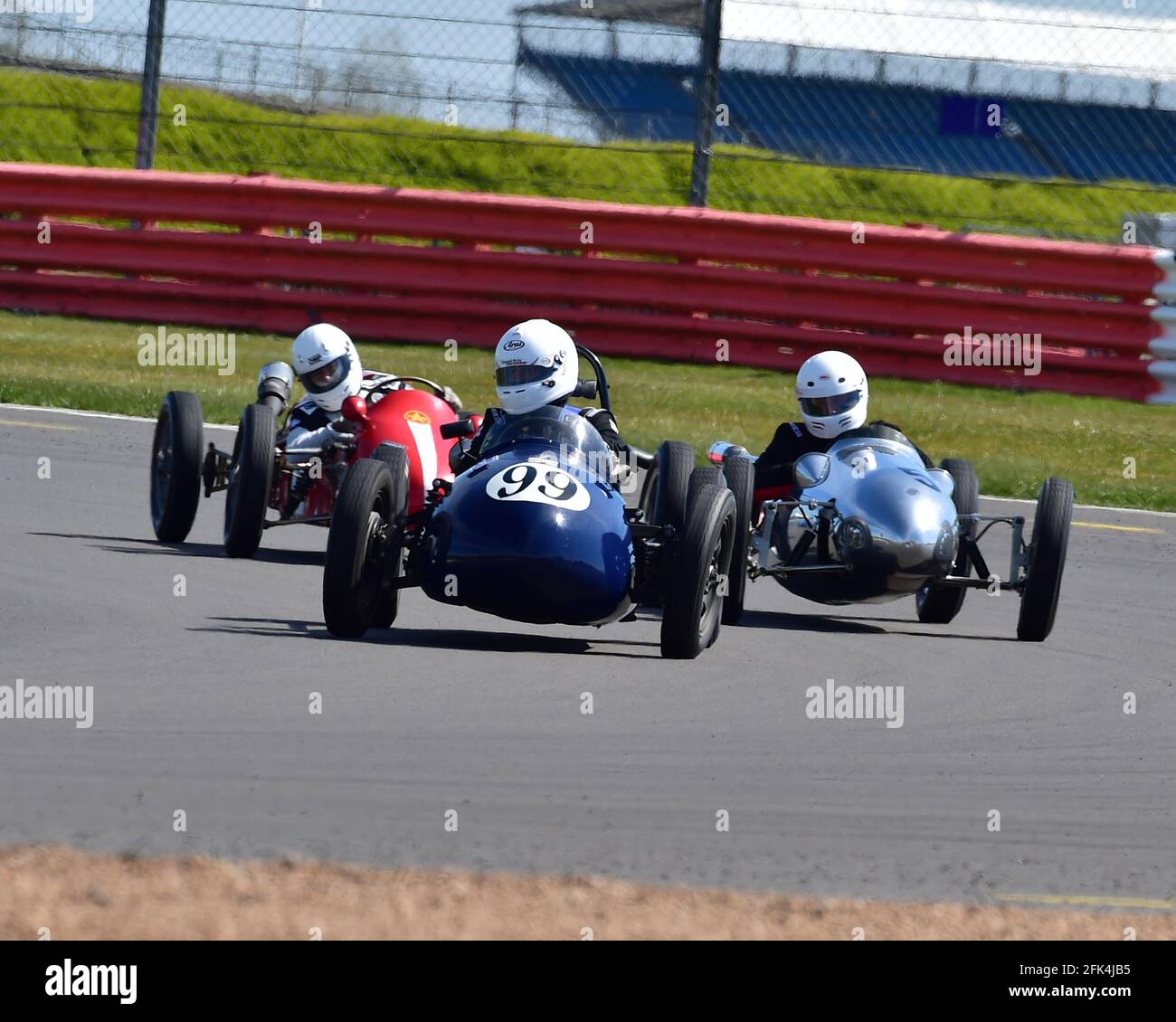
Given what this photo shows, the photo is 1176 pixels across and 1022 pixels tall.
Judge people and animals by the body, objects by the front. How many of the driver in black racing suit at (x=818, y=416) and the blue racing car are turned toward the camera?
2

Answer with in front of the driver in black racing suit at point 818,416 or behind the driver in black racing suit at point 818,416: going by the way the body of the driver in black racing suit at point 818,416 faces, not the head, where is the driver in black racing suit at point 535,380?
in front

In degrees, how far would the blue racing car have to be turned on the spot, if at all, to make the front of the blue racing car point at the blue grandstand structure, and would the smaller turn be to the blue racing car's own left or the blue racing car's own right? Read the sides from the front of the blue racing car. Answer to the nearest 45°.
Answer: approximately 180°

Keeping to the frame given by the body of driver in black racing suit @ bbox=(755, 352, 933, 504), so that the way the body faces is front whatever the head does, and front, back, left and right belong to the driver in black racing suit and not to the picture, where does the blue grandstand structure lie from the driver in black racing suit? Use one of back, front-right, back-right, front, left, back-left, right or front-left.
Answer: back

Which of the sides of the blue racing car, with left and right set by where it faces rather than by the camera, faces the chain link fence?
back

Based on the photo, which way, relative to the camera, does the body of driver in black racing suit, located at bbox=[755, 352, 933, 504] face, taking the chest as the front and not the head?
toward the camera

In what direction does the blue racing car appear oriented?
toward the camera
